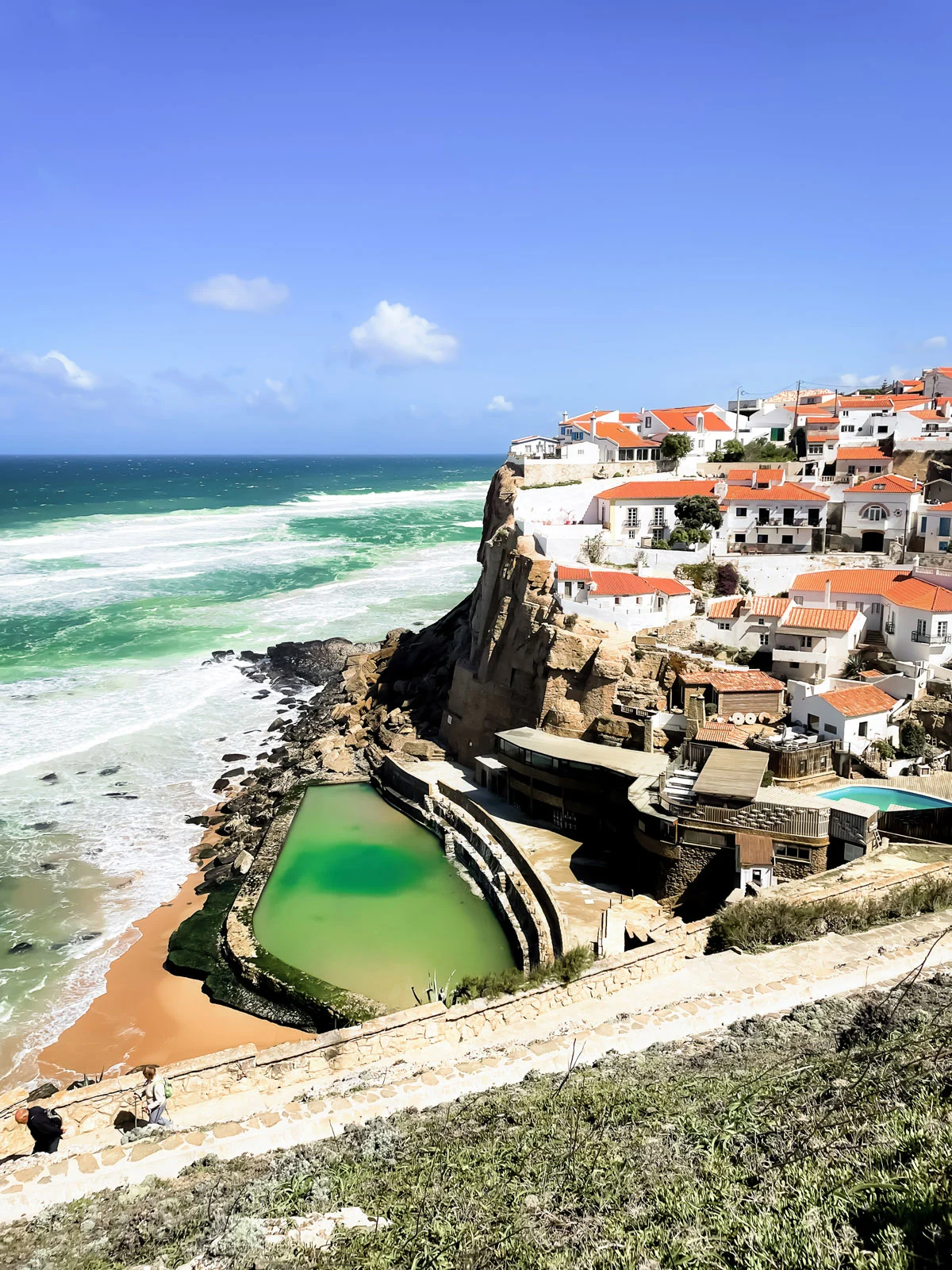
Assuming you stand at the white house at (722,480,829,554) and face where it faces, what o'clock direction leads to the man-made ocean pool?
The man-made ocean pool is roughly at 1 o'clock from the white house.

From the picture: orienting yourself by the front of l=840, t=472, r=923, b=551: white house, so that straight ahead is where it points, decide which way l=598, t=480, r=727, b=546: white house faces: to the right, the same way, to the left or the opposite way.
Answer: the same way

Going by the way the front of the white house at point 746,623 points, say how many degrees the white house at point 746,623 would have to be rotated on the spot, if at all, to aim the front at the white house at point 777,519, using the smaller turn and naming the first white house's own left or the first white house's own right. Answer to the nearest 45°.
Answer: approximately 180°

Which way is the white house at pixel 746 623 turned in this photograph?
toward the camera

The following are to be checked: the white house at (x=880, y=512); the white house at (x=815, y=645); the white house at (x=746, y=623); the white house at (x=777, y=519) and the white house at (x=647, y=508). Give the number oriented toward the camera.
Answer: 5

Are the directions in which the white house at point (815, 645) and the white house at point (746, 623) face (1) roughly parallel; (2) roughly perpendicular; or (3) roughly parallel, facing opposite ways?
roughly parallel

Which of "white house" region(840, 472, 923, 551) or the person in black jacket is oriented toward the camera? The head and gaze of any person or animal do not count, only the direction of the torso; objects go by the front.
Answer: the white house

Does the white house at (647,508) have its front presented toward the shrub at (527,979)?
yes

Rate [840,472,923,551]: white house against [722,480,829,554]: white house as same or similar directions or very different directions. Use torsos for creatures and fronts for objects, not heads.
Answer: same or similar directions

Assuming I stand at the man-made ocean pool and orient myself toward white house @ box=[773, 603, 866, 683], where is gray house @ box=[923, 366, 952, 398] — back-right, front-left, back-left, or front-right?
front-left

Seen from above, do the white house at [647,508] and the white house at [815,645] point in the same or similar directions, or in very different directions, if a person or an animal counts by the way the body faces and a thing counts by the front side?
same or similar directions

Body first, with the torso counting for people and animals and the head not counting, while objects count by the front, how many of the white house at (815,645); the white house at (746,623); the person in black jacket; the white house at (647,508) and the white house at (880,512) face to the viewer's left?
1

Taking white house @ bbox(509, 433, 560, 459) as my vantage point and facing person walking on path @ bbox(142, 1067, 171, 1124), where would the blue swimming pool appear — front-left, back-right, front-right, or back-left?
front-left

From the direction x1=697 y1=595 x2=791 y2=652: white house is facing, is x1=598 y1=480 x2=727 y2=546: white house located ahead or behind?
behind

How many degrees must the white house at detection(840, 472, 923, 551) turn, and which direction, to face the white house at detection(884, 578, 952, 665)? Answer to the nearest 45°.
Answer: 0° — it already faces it

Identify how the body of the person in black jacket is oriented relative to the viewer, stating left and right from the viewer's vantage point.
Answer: facing to the left of the viewer

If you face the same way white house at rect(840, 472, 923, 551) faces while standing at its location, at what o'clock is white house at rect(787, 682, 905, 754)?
white house at rect(787, 682, 905, 754) is roughly at 12 o'clock from white house at rect(840, 472, 923, 551).

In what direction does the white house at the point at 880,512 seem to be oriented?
toward the camera
